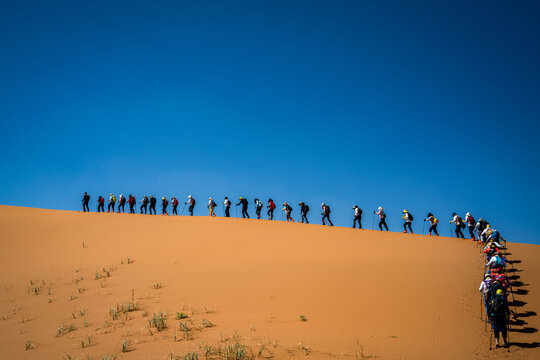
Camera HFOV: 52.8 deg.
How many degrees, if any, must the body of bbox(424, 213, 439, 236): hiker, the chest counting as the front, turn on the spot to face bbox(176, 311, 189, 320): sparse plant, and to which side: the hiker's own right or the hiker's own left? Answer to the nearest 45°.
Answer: approximately 90° to the hiker's own left

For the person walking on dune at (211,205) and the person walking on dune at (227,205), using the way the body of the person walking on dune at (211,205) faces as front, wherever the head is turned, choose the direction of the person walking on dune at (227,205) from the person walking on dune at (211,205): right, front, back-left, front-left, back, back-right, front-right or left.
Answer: back-left

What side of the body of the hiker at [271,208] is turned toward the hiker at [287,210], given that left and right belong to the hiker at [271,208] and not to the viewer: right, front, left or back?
back

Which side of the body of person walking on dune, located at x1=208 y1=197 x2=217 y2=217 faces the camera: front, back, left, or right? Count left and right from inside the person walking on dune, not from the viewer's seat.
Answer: left

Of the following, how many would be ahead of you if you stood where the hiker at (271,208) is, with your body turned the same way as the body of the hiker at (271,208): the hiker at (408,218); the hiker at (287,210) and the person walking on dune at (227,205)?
1

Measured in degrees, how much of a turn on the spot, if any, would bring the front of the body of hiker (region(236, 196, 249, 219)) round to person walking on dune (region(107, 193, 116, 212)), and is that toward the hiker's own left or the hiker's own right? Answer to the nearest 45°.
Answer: approximately 45° to the hiker's own right

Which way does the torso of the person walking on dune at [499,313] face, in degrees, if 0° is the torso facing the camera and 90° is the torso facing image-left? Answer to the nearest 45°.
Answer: approximately 180°

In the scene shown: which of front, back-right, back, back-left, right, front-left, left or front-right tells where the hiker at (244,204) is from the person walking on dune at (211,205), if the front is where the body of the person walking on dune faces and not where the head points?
back-left

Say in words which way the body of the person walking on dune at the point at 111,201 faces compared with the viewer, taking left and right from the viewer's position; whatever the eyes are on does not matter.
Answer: facing to the left of the viewer

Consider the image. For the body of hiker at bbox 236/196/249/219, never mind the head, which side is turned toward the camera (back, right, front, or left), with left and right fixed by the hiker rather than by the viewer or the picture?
left

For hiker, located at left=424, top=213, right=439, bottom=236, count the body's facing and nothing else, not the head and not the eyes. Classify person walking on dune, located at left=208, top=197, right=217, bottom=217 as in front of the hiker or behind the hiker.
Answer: in front

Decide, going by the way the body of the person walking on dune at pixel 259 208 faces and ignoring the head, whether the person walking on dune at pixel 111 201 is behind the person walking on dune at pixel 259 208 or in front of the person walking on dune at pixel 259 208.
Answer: in front

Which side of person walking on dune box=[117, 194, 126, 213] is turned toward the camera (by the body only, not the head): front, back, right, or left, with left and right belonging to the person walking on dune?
left

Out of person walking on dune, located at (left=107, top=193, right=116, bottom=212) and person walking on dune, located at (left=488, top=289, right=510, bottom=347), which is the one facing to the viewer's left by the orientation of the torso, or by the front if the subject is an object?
person walking on dune, located at (left=107, top=193, right=116, bottom=212)

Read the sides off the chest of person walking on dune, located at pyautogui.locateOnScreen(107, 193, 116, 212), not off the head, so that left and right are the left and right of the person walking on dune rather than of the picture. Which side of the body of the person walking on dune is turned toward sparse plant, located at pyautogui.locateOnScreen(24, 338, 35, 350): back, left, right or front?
left

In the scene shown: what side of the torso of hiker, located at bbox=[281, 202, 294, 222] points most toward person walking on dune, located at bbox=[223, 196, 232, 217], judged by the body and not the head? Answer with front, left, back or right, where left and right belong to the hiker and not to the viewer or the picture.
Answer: front
